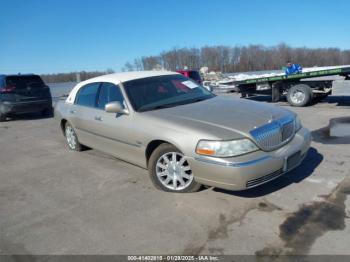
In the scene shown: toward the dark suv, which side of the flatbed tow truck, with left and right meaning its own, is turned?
back

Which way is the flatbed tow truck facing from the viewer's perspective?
to the viewer's right
